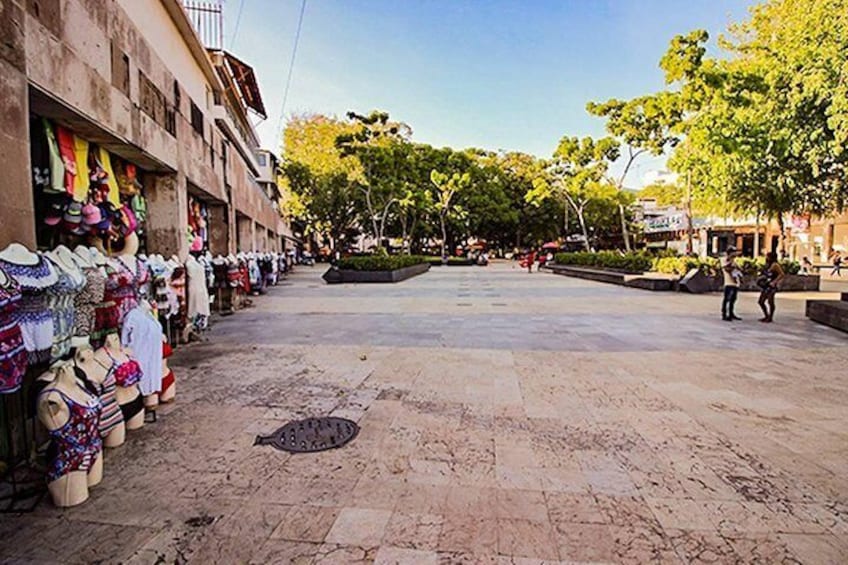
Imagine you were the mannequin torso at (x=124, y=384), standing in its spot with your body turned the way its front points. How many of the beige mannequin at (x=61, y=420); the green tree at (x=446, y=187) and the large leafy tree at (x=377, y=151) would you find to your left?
2

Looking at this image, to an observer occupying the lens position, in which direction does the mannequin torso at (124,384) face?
facing the viewer and to the right of the viewer

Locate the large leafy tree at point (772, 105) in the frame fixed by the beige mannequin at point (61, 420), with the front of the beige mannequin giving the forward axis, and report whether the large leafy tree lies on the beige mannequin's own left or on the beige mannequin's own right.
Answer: on the beige mannequin's own left

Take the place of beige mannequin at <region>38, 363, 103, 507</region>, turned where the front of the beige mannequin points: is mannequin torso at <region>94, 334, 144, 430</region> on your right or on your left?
on your left

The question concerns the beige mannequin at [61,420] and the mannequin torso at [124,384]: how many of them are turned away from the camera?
0

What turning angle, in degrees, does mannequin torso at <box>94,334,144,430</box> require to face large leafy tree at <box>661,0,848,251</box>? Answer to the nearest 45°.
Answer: approximately 45° to its left

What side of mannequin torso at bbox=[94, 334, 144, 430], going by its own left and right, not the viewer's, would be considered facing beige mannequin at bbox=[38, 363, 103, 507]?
right

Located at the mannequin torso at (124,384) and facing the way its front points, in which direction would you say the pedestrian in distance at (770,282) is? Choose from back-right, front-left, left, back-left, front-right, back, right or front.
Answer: front-left

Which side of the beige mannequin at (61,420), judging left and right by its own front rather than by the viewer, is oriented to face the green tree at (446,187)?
left

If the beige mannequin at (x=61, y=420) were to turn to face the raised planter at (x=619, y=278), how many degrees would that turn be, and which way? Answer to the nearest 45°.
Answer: approximately 90° to its left
